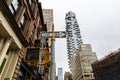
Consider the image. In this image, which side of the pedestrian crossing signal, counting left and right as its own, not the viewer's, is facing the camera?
front
